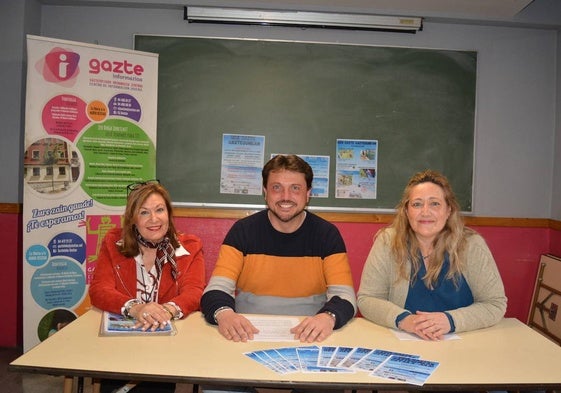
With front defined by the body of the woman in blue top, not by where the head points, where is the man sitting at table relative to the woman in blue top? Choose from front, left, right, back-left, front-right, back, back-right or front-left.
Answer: right

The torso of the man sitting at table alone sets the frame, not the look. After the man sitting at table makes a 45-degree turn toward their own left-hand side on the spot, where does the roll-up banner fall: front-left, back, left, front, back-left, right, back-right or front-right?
back

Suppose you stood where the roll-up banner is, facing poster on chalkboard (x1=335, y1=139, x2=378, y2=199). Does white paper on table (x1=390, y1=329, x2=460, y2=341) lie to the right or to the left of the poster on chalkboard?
right

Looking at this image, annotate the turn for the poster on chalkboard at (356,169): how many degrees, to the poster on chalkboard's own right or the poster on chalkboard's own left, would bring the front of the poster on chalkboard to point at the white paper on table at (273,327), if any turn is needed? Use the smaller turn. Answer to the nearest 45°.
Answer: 0° — it already faces it

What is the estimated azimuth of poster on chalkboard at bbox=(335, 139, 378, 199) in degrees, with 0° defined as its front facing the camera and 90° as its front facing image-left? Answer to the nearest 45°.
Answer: approximately 0°

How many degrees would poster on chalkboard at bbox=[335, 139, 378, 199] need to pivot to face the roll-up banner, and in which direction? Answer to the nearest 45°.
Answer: approximately 45° to its right
